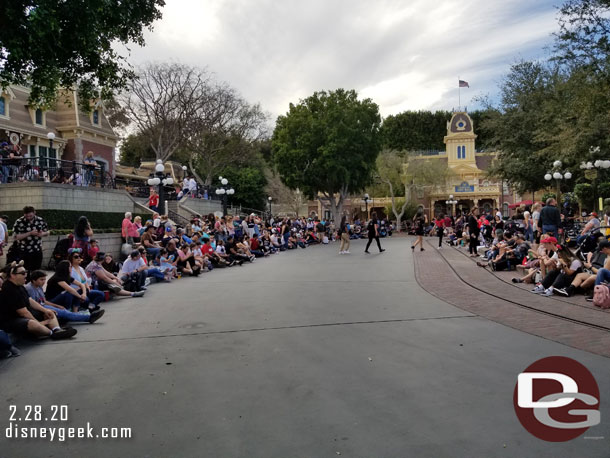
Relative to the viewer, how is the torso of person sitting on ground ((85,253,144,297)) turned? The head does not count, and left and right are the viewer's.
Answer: facing to the right of the viewer

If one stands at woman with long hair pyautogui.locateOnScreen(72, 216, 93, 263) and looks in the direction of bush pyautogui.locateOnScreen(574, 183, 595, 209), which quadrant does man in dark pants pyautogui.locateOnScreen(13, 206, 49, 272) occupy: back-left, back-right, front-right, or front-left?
back-right

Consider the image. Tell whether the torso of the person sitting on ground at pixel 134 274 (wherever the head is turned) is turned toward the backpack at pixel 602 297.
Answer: yes

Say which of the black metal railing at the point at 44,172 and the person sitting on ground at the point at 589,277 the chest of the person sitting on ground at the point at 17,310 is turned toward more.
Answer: the person sitting on ground

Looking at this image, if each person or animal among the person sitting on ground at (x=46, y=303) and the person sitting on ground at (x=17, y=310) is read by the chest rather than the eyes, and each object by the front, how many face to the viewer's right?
2

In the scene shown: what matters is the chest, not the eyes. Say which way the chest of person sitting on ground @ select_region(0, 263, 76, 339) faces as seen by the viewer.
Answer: to the viewer's right

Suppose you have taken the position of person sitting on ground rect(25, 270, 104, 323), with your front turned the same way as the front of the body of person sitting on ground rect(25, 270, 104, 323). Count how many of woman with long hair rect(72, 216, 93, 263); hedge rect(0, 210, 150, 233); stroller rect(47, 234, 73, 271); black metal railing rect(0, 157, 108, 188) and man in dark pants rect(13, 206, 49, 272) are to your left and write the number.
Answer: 5

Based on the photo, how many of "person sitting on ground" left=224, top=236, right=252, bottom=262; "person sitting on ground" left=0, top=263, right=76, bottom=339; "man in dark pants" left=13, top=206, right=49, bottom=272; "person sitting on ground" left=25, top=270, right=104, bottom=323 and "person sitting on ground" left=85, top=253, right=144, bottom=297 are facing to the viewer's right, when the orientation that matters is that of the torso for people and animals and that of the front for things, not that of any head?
4

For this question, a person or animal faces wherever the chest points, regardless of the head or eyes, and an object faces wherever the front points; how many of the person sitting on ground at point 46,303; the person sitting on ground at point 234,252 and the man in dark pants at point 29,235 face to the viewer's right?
2

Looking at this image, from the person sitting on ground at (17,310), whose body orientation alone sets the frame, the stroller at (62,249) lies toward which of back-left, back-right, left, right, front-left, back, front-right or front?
left

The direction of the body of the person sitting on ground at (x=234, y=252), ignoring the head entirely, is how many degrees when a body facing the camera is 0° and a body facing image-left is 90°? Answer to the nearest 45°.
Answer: approximately 270°

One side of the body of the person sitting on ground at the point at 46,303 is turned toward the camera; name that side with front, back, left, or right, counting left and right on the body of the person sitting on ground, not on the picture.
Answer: right
